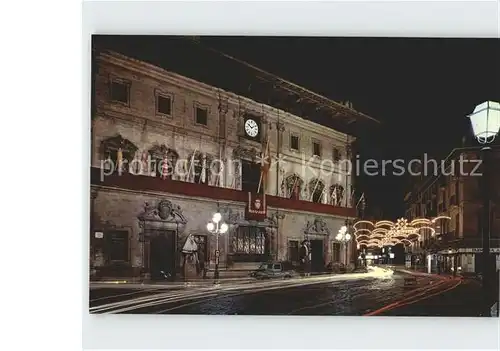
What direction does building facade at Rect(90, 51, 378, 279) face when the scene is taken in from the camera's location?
facing the viewer and to the right of the viewer

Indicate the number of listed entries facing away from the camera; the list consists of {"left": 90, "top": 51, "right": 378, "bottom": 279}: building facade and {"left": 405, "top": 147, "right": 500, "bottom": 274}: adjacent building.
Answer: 0

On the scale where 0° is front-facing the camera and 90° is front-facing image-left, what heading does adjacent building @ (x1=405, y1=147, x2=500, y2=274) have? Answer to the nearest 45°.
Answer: approximately 45°
